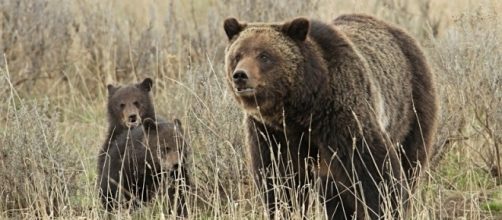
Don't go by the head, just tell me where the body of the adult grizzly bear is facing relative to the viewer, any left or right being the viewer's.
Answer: facing the viewer and to the left of the viewer

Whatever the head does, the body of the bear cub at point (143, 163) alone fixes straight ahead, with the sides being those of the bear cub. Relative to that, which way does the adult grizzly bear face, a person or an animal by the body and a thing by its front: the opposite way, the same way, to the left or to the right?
to the right

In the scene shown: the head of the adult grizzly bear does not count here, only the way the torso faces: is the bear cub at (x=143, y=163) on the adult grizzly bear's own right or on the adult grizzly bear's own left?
on the adult grizzly bear's own right

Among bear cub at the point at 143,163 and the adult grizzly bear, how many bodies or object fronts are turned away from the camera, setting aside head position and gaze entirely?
0
